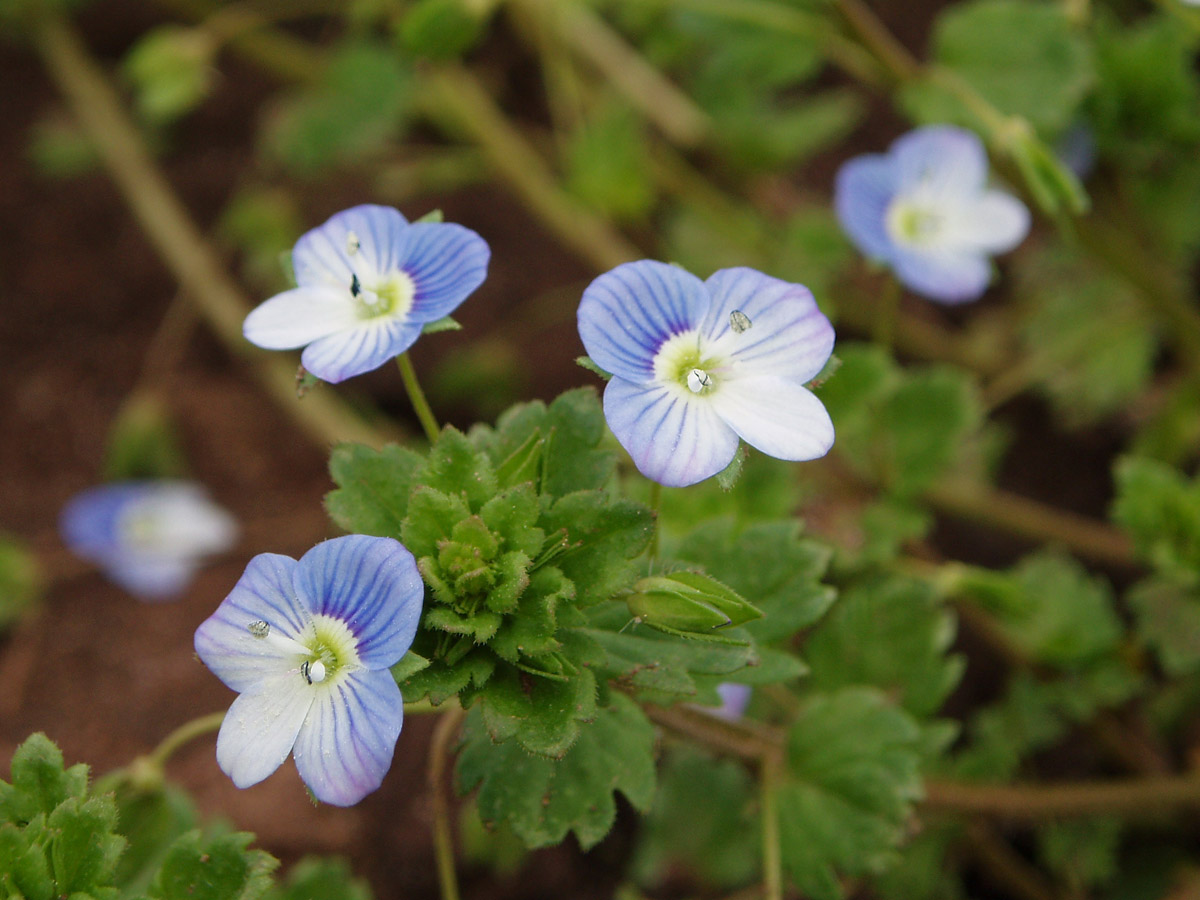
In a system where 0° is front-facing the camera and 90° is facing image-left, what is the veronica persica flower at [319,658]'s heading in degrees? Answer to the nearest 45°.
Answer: approximately 0°
